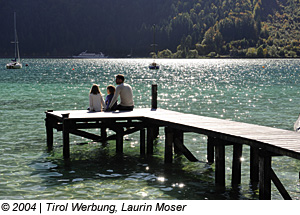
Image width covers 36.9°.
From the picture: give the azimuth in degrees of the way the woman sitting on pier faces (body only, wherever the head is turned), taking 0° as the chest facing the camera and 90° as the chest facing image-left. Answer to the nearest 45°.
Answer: approximately 180°

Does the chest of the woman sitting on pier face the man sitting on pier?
no
